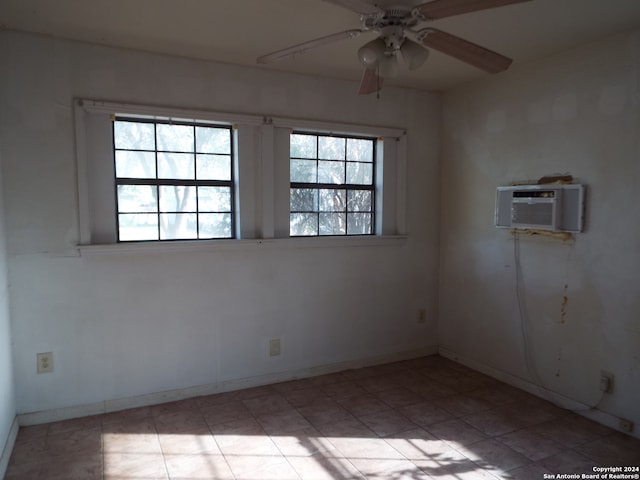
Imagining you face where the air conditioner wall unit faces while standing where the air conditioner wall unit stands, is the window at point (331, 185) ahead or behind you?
ahead

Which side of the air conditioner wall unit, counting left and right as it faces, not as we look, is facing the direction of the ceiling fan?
front

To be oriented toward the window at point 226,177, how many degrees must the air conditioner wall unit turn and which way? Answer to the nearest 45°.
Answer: approximately 45° to its right

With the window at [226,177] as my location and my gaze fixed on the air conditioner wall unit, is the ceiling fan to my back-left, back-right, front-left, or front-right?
front-right

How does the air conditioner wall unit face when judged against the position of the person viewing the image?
facing the viewer and to the left of the viewer
